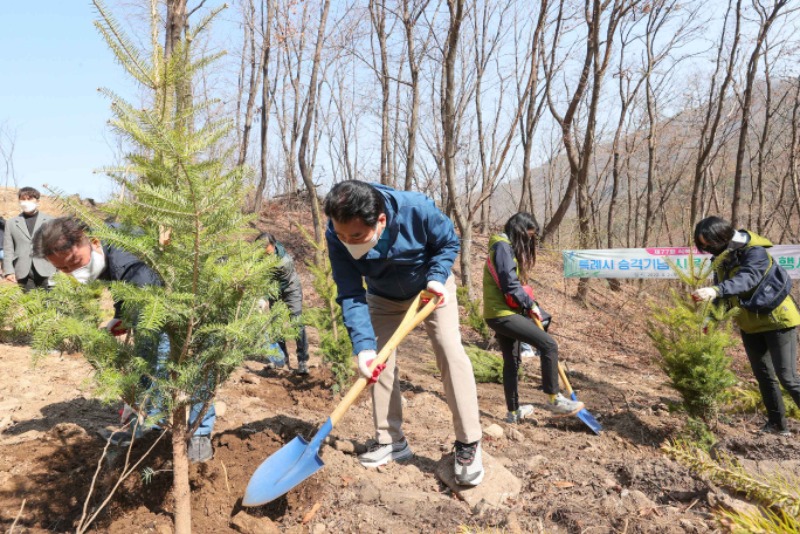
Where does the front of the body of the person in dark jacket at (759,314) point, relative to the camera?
to the viewer's left

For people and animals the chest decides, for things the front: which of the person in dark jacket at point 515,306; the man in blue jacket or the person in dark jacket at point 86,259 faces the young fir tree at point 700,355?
the person in dark jacket at point 515,306

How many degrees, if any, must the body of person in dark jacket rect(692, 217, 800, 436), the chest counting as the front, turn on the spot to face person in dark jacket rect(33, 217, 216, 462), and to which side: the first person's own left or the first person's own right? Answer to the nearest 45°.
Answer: approximately 45° to the first person's own left

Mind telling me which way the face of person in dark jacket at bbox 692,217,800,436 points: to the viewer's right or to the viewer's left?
to the viewer's left

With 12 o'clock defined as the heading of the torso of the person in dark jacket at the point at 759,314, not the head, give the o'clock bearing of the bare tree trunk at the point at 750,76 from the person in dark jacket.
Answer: The bare tree trunk is roughly at 3 o'clock from the person in dark jacket.

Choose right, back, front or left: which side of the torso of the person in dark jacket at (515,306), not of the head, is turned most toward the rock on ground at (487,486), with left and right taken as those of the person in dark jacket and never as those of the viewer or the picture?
right

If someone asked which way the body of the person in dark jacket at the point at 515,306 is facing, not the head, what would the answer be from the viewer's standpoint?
to the viewer's right

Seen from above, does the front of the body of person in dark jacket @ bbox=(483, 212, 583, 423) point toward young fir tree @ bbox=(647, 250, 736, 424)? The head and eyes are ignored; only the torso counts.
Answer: yes

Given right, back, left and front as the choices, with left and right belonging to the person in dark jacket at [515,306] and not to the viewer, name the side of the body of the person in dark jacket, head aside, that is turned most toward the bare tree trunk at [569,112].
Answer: left

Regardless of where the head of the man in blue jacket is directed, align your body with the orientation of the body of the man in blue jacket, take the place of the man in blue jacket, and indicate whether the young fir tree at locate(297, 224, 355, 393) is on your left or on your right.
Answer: on your right
